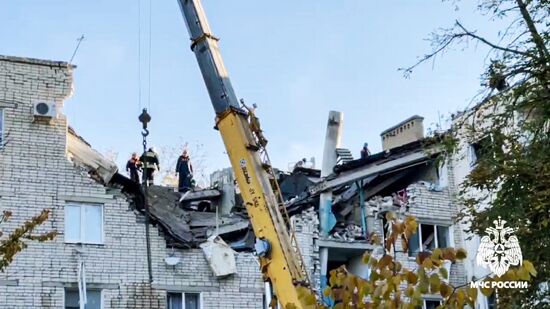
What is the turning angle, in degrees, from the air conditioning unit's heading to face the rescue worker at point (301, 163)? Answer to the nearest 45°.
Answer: approximately 135° to its left

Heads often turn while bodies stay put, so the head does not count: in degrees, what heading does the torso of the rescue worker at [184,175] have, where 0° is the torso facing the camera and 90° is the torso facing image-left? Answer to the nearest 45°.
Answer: approximately 0°

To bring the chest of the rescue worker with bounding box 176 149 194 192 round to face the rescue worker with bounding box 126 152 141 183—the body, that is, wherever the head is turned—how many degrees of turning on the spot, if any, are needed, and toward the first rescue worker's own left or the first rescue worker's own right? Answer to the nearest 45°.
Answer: approximately 45° to the first rescue worker's own right

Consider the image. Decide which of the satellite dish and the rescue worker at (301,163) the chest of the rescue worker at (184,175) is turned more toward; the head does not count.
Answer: the satellite dish

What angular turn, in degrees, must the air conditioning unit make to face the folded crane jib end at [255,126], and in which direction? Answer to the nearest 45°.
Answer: approximately 45° to its left

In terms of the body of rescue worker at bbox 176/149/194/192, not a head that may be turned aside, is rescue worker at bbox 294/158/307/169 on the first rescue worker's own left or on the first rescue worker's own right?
on the first rescue worker's own left

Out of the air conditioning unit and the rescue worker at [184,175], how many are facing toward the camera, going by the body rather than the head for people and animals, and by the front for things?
2

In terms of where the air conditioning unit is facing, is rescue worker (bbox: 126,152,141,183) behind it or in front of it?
behind
